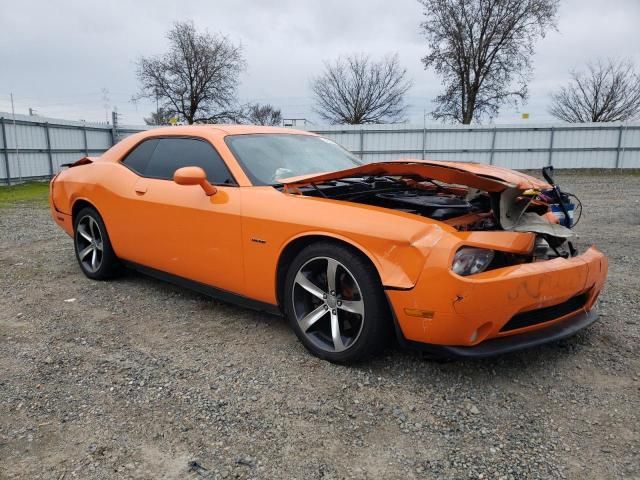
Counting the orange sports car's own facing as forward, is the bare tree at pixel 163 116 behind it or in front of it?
behind

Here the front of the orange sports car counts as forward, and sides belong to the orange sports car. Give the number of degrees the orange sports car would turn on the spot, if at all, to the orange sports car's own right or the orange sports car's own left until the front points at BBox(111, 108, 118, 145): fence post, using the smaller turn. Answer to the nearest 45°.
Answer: approximately 180°

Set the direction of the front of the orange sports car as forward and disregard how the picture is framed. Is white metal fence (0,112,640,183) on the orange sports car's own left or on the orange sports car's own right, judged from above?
on the orange sports car's own left

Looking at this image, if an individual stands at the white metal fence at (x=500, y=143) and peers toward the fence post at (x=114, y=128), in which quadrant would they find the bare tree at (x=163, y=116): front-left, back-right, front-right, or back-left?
front-right

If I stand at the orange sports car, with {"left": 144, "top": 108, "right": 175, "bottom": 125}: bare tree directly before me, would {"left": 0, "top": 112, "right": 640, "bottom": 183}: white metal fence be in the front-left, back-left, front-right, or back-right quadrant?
front-right

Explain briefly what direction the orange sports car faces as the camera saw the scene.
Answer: facing the viewer and to the right of the viewer
